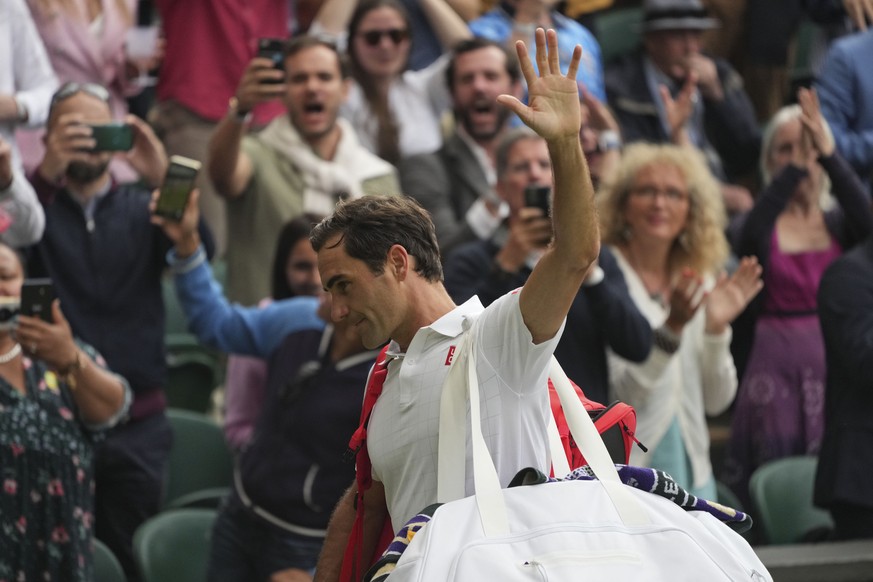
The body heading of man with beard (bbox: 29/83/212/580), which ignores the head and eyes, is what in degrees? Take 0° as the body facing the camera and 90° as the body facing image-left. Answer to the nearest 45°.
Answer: approximately 0°

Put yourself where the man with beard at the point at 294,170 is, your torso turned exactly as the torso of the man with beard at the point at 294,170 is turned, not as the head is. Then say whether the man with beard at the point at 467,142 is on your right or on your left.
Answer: on your left

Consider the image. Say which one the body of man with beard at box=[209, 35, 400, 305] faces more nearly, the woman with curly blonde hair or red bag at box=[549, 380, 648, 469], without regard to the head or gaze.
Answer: the red bag

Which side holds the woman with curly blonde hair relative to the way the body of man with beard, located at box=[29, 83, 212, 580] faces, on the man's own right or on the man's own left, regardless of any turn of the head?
on the man's own left

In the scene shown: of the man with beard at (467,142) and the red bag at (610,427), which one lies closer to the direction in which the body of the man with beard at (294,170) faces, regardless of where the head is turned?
the red bag

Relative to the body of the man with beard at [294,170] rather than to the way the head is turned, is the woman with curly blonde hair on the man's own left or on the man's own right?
on the man's own left

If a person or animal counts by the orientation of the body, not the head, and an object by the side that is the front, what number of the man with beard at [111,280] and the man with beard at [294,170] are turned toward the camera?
2

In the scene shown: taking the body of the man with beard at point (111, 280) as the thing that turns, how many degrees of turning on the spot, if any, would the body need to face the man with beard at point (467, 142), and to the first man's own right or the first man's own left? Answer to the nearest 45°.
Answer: approximately 135° to the first man's own left
